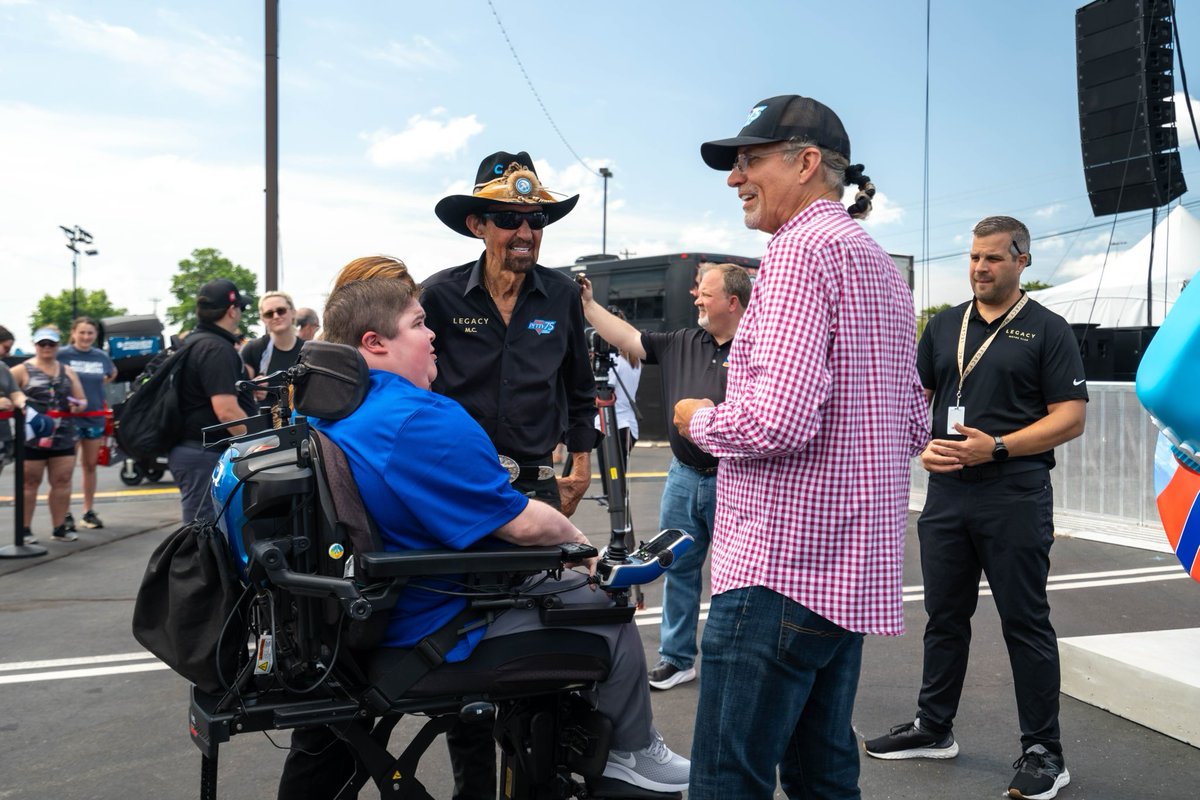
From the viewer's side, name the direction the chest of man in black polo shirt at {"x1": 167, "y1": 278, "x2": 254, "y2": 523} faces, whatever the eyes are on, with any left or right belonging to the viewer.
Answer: facing to the right of the viewer

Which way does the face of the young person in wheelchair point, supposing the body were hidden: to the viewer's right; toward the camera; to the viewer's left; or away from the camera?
to the viewer's right

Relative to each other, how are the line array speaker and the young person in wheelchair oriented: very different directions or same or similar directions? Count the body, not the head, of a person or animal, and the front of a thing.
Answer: very different directions

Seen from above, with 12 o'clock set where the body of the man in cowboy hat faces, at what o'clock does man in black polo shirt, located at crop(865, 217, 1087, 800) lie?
The man in black polo shirt is roughly at 9 o'clock from the man in cowboy hat.

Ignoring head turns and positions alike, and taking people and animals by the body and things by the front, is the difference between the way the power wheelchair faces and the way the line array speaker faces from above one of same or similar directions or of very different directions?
very different directions

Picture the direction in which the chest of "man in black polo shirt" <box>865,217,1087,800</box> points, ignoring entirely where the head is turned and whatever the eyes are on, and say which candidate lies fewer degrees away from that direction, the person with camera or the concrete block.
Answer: the person with camera

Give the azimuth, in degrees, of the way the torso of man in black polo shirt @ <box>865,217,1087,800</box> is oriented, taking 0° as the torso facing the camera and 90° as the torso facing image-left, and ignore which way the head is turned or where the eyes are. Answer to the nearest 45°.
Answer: approximately 45°

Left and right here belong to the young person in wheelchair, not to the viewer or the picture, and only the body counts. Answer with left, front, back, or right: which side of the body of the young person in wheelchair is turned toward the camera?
right

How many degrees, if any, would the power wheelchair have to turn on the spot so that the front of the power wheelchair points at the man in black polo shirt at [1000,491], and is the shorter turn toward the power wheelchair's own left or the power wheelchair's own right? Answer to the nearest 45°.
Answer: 0° — it already faces them

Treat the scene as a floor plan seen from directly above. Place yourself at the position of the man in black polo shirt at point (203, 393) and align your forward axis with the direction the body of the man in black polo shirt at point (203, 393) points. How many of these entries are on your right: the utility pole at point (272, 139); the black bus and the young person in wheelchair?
1

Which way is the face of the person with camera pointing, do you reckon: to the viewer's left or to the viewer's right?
to the viewer's left
